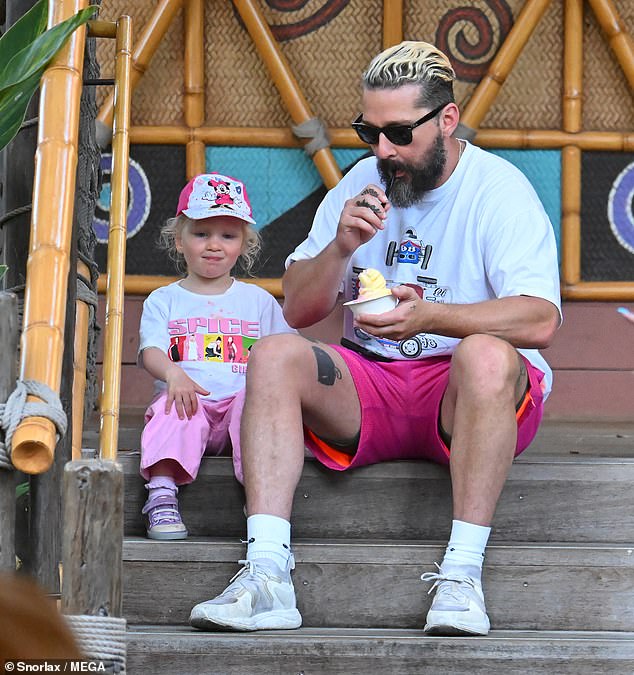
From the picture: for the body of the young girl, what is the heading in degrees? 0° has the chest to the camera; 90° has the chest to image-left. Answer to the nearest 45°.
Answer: approximately 0°

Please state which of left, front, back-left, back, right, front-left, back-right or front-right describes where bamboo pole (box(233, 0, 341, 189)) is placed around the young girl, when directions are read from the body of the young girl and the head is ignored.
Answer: back

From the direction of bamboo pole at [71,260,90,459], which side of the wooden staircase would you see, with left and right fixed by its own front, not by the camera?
right

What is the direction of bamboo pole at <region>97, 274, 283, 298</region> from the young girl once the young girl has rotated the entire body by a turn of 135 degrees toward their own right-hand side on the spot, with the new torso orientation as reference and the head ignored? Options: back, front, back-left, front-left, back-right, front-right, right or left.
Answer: front-right

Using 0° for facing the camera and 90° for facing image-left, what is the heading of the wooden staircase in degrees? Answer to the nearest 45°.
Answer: approximately 0°

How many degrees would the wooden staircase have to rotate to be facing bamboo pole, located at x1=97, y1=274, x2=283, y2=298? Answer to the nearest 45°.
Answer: approximately 135° to its right

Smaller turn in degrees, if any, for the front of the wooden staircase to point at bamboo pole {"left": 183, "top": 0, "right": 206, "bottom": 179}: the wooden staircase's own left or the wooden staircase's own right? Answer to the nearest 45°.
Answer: approximately 180°

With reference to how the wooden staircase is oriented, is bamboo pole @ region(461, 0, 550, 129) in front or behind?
behind
